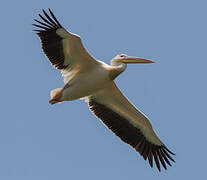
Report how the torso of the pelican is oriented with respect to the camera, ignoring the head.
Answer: to the viewer's right
